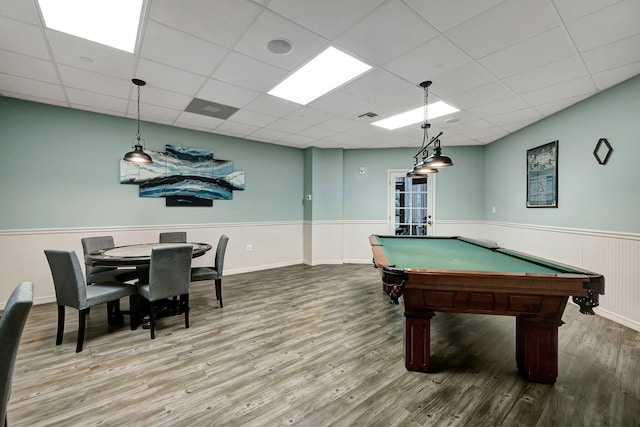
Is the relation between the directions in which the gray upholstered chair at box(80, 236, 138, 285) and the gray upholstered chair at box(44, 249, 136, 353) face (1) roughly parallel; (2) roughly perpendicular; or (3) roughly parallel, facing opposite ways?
roughly perpendicular

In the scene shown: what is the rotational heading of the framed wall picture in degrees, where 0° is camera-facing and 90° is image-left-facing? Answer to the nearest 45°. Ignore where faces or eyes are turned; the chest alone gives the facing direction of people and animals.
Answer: approximately 45°

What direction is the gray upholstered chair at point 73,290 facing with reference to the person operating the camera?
facing away from the viewer and to the right of the viewer

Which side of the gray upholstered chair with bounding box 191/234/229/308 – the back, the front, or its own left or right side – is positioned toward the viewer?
left

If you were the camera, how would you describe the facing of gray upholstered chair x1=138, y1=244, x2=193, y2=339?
facing away from the viewer and to the left of the viewer

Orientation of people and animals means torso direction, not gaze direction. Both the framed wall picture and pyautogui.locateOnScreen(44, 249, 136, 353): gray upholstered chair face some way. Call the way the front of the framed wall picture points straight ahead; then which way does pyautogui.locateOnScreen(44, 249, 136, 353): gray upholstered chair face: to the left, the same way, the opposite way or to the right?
to the right
